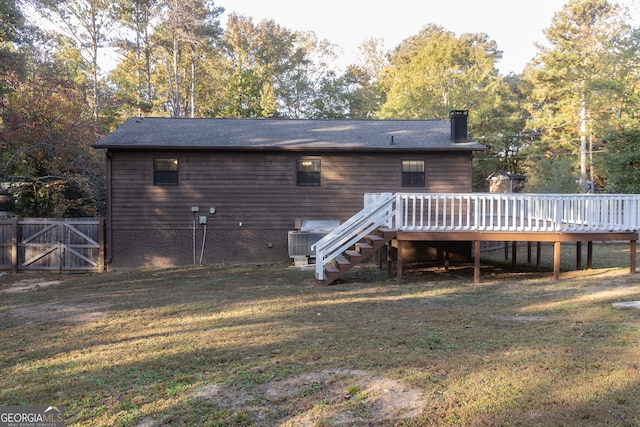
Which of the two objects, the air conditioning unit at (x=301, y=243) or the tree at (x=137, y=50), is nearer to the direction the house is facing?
the tree

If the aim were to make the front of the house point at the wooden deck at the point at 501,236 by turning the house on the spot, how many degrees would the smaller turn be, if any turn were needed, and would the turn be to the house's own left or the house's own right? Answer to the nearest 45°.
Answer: approximately 135° to the house's own right

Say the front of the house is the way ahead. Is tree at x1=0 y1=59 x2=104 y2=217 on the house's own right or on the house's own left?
on the house's own left

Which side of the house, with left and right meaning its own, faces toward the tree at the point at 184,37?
front

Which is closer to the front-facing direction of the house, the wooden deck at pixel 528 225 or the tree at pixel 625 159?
the tree

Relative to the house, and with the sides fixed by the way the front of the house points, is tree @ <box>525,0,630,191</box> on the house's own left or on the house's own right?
on the house's own right

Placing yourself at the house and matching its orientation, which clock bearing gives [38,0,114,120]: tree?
The tree is roughly at 11 o'clock from the house.

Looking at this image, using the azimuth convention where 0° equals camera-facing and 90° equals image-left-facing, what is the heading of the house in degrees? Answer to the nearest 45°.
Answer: approximately 180°

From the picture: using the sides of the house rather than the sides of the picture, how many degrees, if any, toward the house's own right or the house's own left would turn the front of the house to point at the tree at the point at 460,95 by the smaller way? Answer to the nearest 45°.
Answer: approximately 45° to the house's own right

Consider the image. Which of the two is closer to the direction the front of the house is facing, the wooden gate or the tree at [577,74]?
the tree

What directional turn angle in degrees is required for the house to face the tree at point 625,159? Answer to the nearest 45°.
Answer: approximately 90° to its right

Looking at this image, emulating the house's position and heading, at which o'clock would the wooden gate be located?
The wooden gate is roughly at 9 o'clock from the house.

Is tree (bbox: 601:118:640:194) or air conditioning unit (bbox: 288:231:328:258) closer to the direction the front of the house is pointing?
the tree

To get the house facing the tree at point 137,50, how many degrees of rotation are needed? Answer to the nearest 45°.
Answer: approximately 45° to its left
